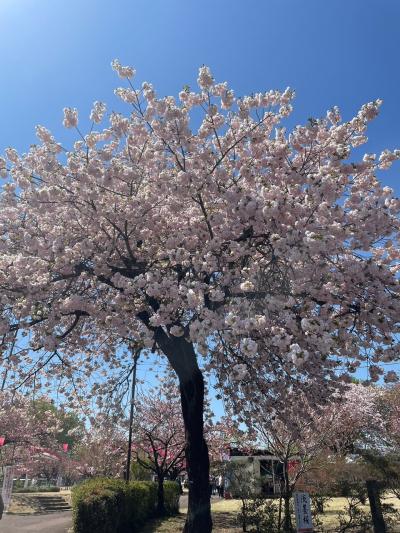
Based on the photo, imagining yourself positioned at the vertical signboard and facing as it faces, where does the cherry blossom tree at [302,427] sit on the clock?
The cherry blossom tree is roughly at 6 o'clock from the vertical signboard.

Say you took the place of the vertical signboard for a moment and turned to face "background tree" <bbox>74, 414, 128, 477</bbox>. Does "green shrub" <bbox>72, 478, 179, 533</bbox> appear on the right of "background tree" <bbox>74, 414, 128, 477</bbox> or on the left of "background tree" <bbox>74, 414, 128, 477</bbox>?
left

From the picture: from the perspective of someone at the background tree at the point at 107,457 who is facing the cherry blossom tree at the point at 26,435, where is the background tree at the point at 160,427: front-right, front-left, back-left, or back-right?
back-left

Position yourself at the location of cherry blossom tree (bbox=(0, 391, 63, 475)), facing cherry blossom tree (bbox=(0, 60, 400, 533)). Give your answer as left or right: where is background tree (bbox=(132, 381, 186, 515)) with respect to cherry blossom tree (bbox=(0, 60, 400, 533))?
left

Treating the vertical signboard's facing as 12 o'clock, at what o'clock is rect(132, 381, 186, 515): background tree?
The background tree is roughly at 5 o'clock from the vertical signboard.

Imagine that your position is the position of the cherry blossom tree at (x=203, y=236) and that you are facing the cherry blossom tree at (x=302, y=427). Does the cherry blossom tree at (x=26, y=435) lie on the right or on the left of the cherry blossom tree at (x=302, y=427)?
left

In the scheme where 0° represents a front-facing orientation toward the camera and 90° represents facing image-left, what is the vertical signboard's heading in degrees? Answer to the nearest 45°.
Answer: approximately 0°

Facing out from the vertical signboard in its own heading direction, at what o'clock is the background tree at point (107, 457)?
The background tree is roughly at 5 o'clock from the vertical signboard.
